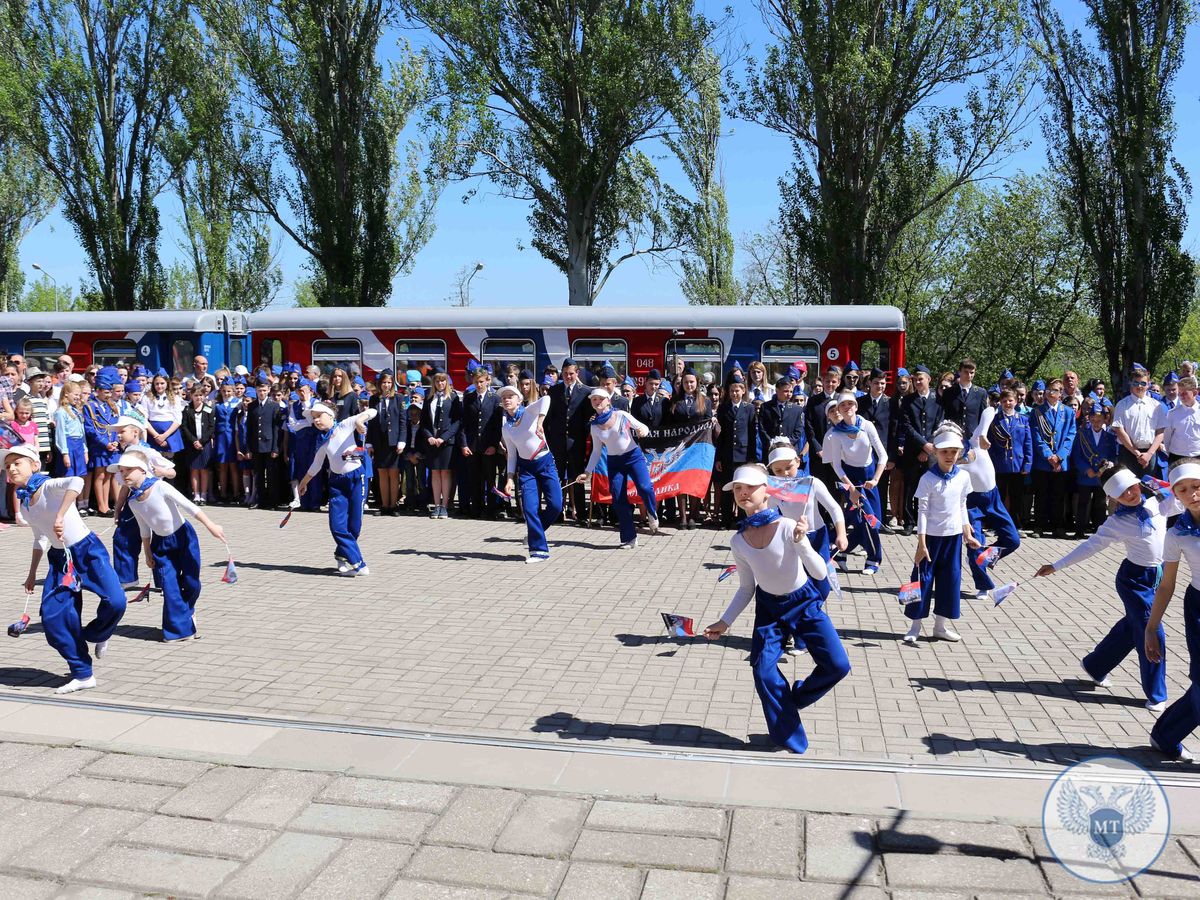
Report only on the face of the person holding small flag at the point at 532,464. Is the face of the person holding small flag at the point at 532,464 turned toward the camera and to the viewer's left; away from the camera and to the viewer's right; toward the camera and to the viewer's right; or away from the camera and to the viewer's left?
toward the camera and to the viewer's left

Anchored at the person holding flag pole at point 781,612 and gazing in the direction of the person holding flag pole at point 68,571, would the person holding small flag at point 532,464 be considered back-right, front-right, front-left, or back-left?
front-right

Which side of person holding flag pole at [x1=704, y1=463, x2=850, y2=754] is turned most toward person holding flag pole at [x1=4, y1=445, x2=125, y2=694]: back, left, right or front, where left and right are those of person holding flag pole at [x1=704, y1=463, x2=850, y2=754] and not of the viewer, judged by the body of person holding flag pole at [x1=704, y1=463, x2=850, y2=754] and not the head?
right

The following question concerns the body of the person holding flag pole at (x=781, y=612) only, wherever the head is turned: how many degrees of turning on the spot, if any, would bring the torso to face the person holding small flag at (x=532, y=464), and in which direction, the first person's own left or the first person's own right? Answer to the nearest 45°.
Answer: approximately 135° to the first person's own right

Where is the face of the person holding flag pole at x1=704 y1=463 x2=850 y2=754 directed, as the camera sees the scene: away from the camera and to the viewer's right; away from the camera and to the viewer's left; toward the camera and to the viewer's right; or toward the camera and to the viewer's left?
toward the camera and to the viewer's left

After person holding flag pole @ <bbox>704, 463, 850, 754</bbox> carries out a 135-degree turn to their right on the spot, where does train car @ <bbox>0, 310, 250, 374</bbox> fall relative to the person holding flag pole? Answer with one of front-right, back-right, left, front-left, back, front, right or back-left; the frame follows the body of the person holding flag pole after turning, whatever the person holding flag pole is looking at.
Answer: front

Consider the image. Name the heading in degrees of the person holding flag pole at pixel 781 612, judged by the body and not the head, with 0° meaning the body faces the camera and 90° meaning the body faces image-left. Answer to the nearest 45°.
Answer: approximately 0°

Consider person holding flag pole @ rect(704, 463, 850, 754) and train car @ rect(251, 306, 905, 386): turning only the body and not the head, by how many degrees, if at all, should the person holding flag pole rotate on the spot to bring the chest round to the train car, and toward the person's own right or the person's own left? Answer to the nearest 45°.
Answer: approximately 180°

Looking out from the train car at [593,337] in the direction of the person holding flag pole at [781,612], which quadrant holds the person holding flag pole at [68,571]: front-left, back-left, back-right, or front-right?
front-right

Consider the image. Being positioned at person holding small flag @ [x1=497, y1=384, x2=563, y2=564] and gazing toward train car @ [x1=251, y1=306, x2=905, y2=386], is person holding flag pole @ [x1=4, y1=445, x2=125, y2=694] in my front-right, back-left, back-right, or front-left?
back-left
